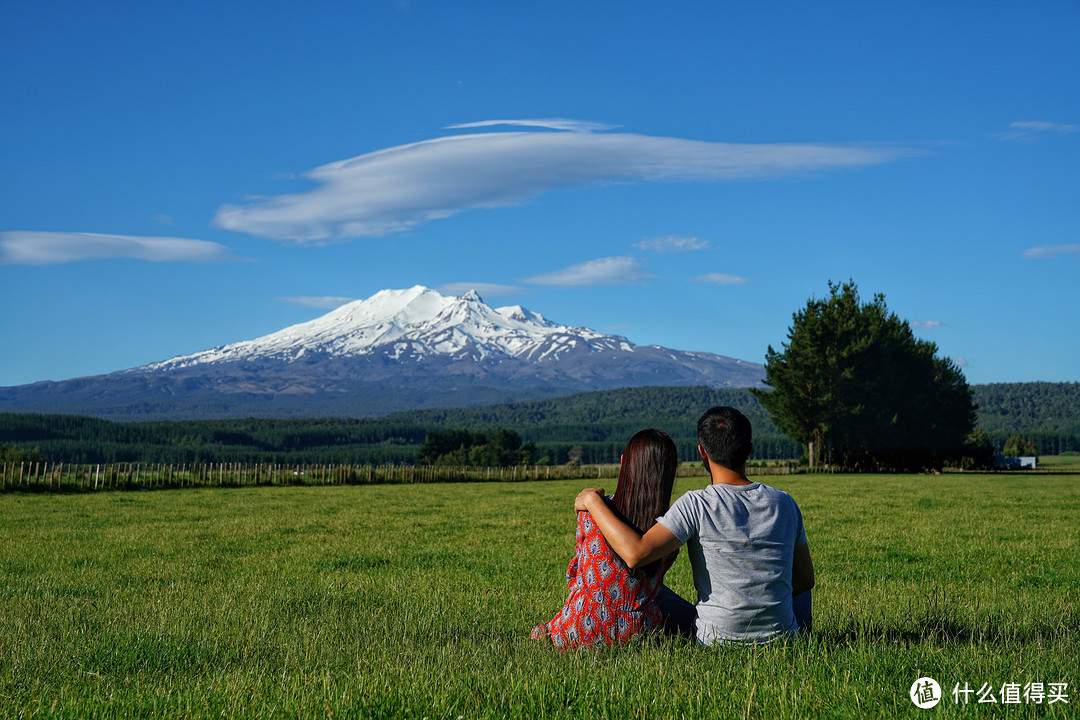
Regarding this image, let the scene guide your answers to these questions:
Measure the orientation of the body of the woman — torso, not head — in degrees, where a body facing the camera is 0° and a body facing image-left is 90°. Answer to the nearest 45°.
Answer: approximately 180°

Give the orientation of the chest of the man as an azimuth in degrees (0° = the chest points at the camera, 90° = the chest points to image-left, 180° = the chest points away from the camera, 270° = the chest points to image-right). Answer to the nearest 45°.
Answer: approximately 180°

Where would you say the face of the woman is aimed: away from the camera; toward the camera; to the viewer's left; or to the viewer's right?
away from the camera

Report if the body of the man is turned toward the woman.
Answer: no

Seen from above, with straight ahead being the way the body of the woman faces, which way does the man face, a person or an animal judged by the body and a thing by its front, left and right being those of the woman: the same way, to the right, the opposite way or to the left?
the same way

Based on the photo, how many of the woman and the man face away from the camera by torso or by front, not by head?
2

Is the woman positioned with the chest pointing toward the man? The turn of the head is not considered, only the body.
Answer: no
